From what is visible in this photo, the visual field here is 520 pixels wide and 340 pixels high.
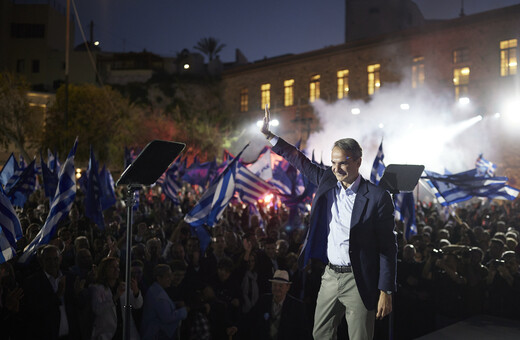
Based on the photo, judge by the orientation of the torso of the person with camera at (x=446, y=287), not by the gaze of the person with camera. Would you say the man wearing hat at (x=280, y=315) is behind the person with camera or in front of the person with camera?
in front

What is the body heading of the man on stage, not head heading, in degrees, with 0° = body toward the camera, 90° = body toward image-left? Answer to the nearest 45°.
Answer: approximately 45°

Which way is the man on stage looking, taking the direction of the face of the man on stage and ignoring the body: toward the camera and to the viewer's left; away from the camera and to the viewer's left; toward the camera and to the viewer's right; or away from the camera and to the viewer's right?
toward the camera and to the viewer's left

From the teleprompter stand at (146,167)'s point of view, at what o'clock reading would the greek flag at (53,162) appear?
The greek flag is roughly at 7 o'clock from the teleprompter stand.

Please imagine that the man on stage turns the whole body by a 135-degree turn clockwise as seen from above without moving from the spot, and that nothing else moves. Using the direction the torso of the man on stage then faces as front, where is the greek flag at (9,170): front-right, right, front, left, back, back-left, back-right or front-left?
front-left

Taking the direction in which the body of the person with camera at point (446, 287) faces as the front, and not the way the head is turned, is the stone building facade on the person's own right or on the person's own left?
on the person's own right

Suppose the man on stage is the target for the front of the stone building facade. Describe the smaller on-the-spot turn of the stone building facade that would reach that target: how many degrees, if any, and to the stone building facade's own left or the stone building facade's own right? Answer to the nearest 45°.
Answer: approximately 45° to the stone building facade's own left

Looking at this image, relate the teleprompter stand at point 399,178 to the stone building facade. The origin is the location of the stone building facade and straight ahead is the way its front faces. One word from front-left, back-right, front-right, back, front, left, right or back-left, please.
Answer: front-left

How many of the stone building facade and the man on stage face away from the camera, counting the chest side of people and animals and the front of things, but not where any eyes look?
0

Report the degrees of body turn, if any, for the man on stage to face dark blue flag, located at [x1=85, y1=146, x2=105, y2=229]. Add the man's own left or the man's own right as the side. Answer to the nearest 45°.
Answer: approximately 90° to the man's own right

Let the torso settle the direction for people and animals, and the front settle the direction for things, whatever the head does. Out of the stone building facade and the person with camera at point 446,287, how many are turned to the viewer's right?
0

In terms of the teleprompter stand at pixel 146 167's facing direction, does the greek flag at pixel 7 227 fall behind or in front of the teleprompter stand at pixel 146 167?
behind

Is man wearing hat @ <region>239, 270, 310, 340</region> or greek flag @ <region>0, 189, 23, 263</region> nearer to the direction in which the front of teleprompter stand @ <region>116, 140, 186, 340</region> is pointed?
the man wearing hat
